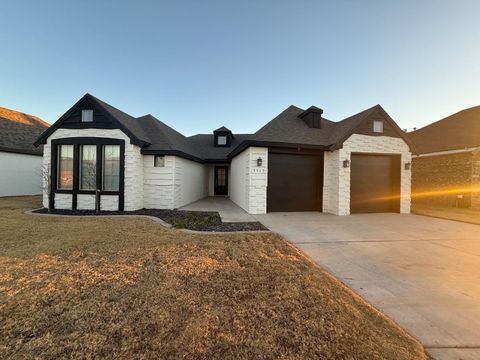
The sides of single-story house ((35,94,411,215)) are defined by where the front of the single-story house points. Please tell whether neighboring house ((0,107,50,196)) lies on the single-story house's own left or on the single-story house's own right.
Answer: on the single-story house's own right

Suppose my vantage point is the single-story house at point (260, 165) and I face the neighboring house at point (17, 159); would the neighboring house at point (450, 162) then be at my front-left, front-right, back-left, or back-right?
back-right

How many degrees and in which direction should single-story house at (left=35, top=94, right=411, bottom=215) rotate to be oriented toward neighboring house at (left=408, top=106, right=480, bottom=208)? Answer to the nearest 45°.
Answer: approximately 90° to its left

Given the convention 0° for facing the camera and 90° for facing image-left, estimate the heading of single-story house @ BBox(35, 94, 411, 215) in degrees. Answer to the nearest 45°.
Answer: approximately 0°
